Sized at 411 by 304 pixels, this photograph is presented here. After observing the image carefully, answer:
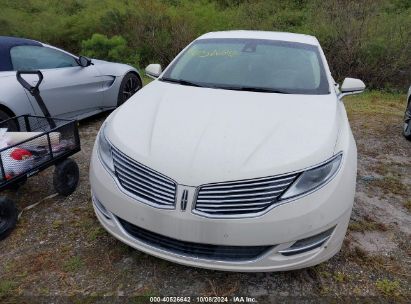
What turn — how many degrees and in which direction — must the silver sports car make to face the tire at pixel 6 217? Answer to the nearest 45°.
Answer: approximately 135° to its right

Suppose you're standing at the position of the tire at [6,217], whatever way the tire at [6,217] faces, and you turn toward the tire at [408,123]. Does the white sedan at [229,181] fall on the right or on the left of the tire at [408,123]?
right

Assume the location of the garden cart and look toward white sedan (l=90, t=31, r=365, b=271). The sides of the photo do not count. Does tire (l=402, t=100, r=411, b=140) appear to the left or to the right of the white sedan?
left

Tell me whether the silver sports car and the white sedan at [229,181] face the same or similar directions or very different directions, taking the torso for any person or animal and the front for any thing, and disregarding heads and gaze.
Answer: very different directions

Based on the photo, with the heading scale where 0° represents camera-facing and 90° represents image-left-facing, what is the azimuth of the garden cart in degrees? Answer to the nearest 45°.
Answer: approximately 225°

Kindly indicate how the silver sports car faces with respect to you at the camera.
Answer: facing away from the viewer and to the right of the viewer

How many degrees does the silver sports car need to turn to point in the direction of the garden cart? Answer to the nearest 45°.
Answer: approximately 135° to its right

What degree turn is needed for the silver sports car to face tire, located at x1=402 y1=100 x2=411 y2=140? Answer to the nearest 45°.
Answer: approximately 45° to its right

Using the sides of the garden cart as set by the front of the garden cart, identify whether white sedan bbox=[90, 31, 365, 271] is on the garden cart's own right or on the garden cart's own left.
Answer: on the garden cart's own right
